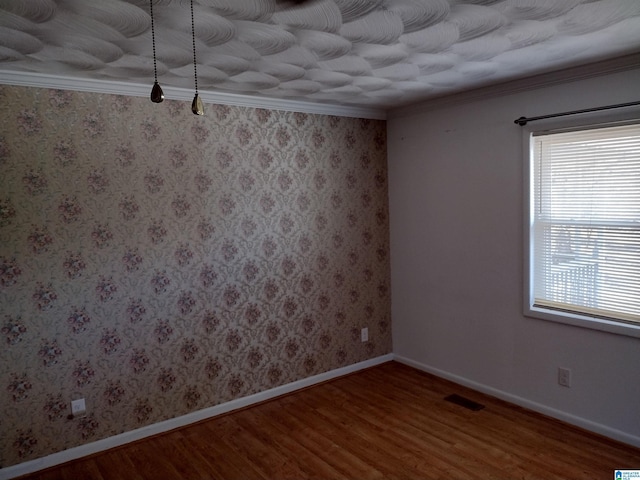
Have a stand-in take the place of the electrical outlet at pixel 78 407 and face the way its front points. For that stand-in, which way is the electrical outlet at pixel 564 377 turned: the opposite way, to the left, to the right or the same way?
to the right

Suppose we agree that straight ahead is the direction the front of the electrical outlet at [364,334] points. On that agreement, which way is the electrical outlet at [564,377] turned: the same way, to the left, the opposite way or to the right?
to the right

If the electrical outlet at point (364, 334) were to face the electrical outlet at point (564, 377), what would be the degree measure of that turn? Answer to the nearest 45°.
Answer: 0° — it already faces it

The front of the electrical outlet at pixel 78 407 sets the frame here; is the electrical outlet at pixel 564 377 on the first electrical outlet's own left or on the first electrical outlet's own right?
on the first electrical outlet's own left

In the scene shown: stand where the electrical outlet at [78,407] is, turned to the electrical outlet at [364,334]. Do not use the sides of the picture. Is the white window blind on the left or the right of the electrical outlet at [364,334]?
right

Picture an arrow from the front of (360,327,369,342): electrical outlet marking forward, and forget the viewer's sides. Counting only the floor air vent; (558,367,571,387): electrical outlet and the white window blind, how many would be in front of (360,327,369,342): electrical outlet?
3

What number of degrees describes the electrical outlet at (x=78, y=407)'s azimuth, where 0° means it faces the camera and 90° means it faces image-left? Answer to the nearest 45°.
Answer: approximately 0°

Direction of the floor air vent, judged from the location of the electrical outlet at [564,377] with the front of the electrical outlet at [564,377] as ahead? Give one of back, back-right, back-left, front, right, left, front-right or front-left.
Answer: front-right

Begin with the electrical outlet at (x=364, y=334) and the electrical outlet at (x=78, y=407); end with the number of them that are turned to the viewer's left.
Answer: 0

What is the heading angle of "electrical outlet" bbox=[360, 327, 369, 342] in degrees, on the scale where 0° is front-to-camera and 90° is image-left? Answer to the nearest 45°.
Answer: approximately 315°

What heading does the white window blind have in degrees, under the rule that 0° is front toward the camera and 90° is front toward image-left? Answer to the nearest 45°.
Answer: approximately 45°

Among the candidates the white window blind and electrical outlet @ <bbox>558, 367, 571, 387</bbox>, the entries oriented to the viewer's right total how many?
0

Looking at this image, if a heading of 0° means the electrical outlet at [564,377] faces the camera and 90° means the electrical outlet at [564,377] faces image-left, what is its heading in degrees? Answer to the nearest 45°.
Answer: approximately 45°
